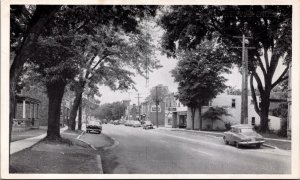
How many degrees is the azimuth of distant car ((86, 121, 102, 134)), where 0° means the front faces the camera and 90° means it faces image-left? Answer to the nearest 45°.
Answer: approximately 0°
